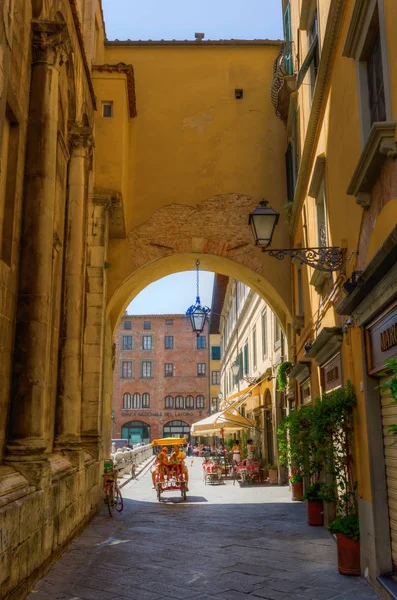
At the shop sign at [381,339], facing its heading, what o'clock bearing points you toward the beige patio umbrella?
The beige patio umbrella is roughly at 4 o'clock from the shop sign.

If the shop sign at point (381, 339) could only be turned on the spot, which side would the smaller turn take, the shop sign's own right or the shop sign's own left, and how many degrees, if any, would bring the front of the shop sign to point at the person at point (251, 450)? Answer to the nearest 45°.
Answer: approximately 135° to the shop sign's own right

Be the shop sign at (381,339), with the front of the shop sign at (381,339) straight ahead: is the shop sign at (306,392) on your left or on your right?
on your right

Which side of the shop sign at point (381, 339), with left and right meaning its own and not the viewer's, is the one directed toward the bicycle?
right

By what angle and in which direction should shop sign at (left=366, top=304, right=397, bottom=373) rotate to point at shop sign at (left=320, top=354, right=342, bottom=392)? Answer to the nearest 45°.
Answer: approximately 135° to its right

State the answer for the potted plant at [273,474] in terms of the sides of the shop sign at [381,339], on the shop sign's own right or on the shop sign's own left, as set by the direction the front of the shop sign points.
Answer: on the shop sign's own right

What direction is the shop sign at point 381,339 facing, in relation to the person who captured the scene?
facing the viewer and to the left of the viewer

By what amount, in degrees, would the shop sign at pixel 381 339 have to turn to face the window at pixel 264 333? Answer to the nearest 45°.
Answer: approximately 135° to its right

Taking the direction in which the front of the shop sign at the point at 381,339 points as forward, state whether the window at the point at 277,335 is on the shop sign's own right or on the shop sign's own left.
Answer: on the shop sign's own right
